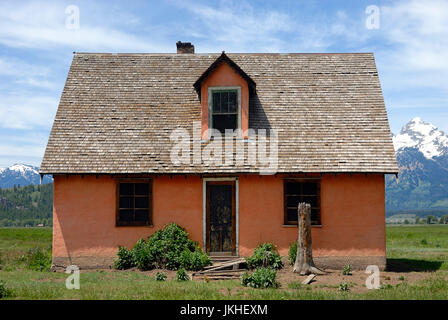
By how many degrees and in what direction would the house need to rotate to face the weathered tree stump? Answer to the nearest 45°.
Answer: approximately 45° to its left

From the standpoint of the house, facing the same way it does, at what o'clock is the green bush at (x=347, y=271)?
The green bush is roughly at 10 o'clock from the house.

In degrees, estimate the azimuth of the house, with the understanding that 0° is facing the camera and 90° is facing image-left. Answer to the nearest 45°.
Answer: approximately 0°

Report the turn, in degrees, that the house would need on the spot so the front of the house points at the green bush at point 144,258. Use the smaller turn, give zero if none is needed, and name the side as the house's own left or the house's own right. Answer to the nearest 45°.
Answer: approximately 90° to the house's own right
